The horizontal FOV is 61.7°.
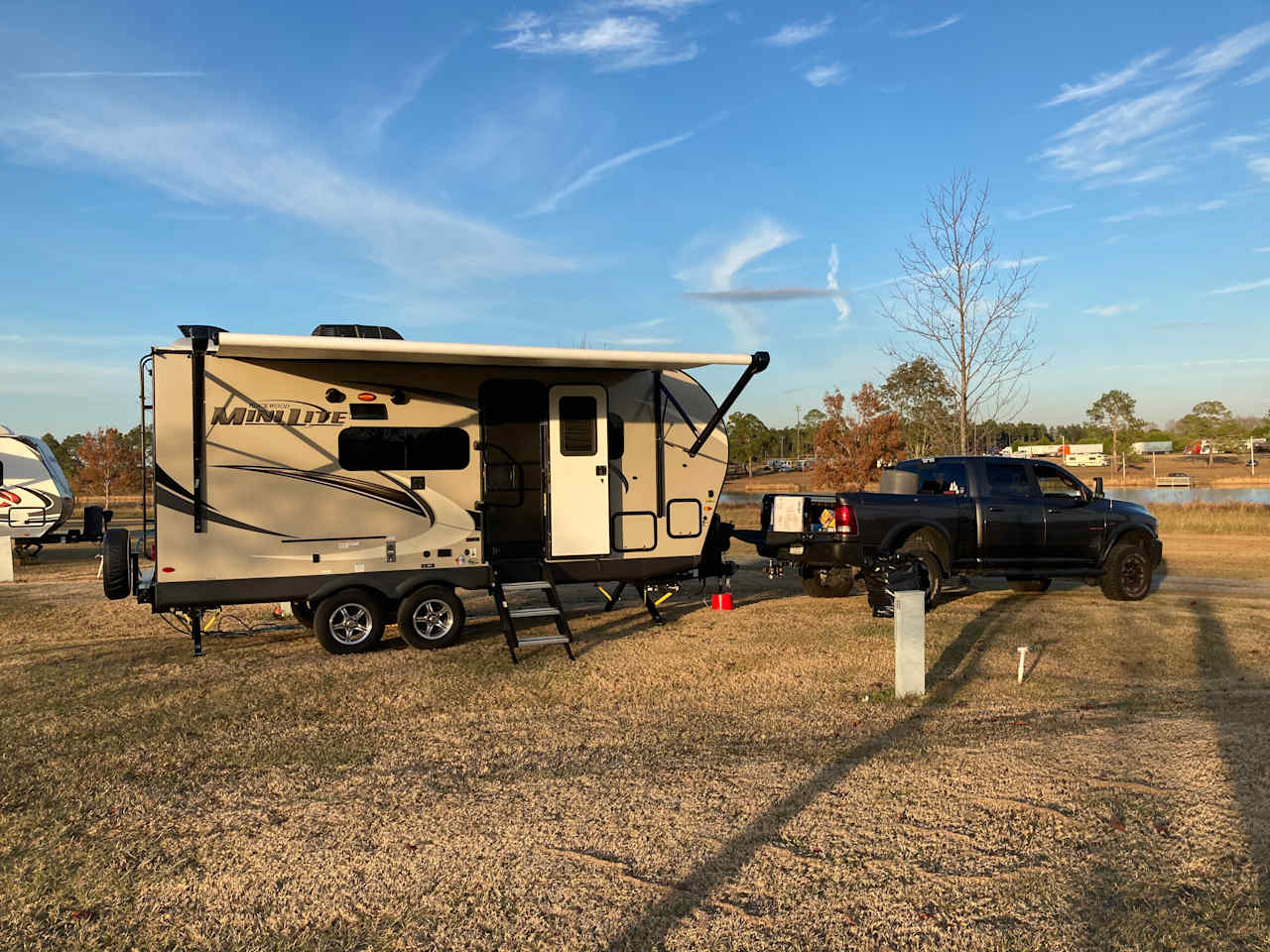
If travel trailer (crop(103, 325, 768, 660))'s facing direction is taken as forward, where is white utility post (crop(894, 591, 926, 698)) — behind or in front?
in front

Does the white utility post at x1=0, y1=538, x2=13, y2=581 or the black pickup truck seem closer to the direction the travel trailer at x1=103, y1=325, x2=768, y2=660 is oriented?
the black pickup truck

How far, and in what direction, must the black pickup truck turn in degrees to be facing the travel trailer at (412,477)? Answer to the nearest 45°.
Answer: approximately 180°

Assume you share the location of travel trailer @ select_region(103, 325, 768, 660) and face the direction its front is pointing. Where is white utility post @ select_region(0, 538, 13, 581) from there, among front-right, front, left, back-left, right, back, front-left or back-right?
back-left

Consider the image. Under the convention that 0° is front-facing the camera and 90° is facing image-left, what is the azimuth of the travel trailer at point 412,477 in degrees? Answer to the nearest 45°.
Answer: approximately 270°

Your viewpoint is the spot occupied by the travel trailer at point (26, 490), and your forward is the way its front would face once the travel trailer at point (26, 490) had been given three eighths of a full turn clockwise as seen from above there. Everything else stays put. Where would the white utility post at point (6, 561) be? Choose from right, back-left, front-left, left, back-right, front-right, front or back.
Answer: front-left

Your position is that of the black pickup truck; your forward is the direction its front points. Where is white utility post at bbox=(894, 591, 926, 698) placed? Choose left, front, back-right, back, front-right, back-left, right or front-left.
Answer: back-right

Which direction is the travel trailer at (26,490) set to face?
to the viewer's right

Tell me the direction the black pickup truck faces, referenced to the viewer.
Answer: facing away from the viewer and to the right of the viewer

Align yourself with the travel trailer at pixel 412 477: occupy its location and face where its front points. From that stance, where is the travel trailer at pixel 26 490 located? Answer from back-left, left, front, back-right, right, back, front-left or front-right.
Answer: back-left
